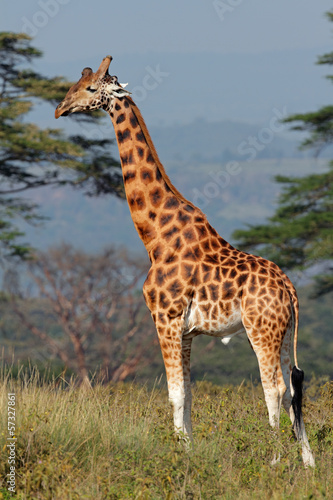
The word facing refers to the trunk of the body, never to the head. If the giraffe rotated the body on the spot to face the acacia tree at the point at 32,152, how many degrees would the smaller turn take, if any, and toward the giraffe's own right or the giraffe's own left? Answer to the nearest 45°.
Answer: approximately 90° to the giraffe's own right

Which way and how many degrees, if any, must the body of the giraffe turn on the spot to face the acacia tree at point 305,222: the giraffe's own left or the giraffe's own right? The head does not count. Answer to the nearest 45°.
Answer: approximately 90° to the giraffe's own right

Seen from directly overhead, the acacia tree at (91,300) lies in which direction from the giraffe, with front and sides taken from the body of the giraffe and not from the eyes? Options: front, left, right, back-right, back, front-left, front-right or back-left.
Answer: right

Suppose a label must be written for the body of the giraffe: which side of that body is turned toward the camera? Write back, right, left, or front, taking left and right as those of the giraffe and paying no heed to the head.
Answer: left
